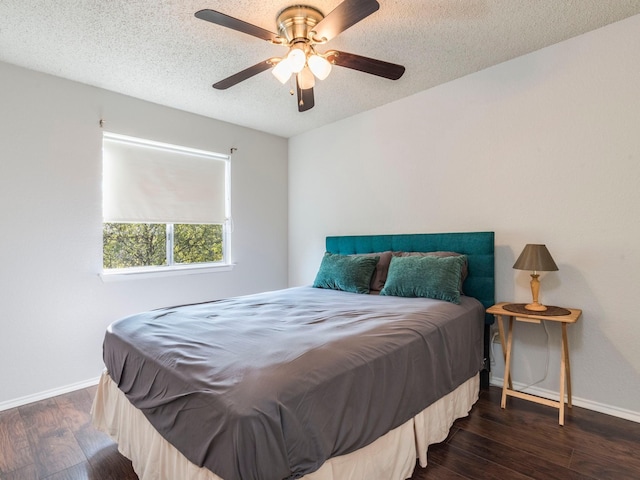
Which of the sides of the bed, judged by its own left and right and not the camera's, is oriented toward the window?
right

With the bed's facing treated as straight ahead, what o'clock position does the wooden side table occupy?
The wooden side table is roughly at 7 o'clock from the bed.

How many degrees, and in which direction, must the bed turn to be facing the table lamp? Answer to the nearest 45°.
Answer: approximately 135° to its left

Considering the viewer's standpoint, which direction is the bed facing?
facing the viewer and to the left of the viewer
